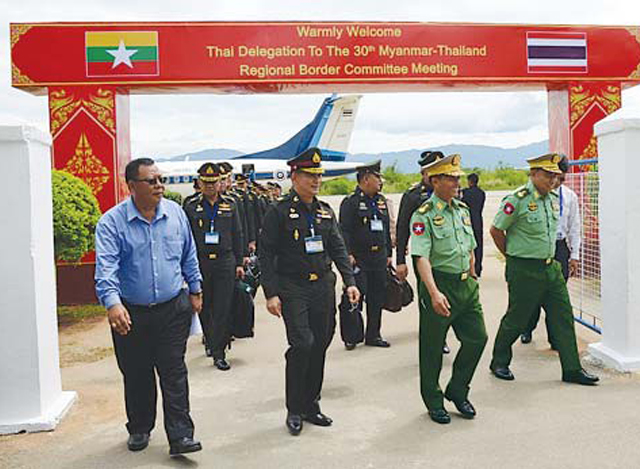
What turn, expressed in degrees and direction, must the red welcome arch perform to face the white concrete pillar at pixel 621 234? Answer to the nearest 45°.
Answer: approximately 45° to its left

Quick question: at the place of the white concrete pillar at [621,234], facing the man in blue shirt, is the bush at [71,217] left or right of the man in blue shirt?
right

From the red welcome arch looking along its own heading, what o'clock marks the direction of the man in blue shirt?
The man in blue shirt is roughly at 12 o'clock from the red welcome arch.

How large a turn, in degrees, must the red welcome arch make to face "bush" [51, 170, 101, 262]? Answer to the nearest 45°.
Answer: approximately 45° to its right

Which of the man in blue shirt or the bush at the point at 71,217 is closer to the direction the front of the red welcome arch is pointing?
the man in blue shirt

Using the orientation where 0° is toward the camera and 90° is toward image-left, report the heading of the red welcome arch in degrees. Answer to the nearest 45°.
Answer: approximately 0°

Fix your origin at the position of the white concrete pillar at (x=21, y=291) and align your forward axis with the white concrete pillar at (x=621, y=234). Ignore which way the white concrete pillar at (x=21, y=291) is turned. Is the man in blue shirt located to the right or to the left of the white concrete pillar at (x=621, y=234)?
right
